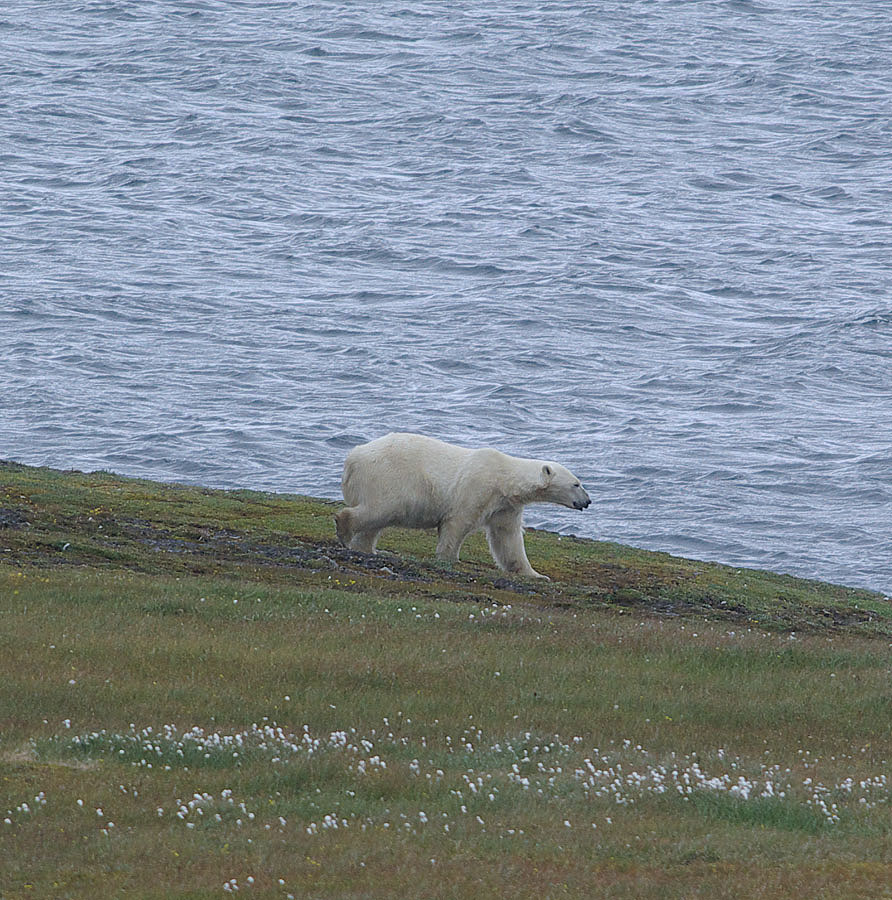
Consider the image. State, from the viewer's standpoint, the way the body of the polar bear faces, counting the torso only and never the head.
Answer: to the viewer's right
